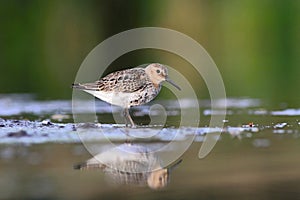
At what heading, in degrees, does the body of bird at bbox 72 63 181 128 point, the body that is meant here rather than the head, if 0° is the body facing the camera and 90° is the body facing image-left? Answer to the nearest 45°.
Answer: approximately 270°
